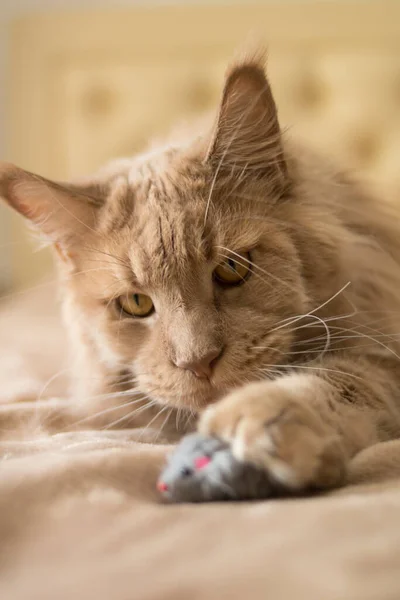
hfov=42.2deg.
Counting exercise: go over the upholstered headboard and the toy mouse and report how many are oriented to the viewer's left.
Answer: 1

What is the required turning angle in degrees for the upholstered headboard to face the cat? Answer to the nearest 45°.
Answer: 0° — it already faces it

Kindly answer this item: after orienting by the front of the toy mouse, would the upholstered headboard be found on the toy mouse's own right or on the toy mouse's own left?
on the toy mouse's own right

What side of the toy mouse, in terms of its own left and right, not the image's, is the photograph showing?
left

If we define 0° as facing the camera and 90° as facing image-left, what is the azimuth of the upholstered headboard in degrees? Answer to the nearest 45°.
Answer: approximately 0°

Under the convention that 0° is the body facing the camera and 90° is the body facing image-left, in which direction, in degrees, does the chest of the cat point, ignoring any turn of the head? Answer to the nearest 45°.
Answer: approximately 45°

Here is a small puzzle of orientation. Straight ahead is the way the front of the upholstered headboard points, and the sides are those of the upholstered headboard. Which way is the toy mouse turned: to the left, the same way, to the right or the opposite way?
to the right

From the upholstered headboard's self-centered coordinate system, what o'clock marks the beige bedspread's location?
The beige bedspread is roughly at 12 o'clock from the upholstered headboard.

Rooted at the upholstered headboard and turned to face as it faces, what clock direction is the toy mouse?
The toy mouse is roughly at 12 o'clock from the upholstered headboard.

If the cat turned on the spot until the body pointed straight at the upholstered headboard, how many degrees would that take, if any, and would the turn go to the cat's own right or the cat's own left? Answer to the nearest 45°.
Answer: approximately 135° to the cat's own right
